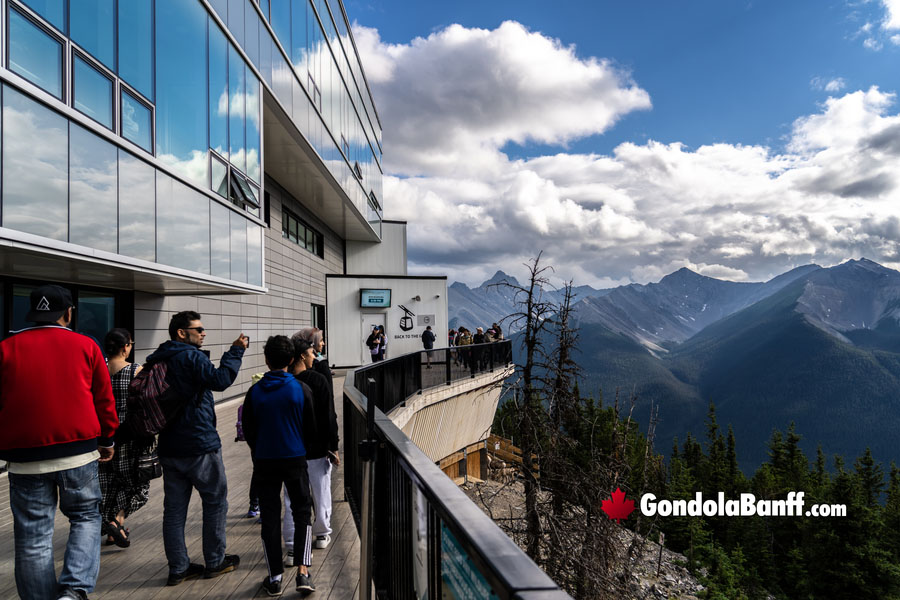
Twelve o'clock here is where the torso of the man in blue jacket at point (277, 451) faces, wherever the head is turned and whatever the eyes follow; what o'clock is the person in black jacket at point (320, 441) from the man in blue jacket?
The person in black jacket is roughly at 1 o'clock from the man in blue jacket.

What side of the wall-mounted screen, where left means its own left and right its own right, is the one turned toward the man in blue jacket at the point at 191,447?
front

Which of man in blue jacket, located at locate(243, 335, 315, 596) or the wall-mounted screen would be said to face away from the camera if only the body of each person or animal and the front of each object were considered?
the man in blue jacket

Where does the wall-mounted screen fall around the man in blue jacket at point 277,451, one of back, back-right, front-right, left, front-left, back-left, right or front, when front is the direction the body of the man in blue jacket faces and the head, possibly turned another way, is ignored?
front

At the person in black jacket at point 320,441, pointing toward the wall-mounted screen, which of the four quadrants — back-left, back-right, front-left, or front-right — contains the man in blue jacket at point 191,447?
back-left

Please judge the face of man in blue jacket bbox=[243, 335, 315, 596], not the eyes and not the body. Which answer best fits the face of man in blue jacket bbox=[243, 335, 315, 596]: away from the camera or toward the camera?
away from the camera

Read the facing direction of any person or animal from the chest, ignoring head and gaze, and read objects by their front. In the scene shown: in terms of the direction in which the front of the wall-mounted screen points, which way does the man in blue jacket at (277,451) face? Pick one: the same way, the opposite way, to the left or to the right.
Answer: the opposite way

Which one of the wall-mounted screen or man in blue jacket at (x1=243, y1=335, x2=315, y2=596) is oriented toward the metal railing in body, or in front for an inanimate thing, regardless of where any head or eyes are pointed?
the wall-mounted screen

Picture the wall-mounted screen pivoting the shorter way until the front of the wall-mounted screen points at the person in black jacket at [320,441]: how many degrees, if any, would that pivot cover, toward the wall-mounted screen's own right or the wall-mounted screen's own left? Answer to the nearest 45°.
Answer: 0° — it already faces them

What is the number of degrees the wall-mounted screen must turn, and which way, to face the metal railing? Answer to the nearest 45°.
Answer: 0° — it already faces it

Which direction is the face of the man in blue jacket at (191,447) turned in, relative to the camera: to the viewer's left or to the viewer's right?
to the viewer's right

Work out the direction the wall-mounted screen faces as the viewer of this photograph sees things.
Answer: facing the viewer

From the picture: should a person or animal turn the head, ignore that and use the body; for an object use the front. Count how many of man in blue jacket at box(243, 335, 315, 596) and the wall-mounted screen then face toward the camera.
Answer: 1

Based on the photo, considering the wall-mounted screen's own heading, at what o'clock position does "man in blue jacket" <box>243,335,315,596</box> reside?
The man in blue jacket is roughly at 12 o'clock from the wall-mounted screen.

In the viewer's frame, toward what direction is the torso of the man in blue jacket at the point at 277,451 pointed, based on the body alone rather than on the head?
away from the camera

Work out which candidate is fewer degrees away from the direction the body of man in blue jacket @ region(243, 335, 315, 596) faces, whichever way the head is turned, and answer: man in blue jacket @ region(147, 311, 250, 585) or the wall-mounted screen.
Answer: the wall-mounted screen
